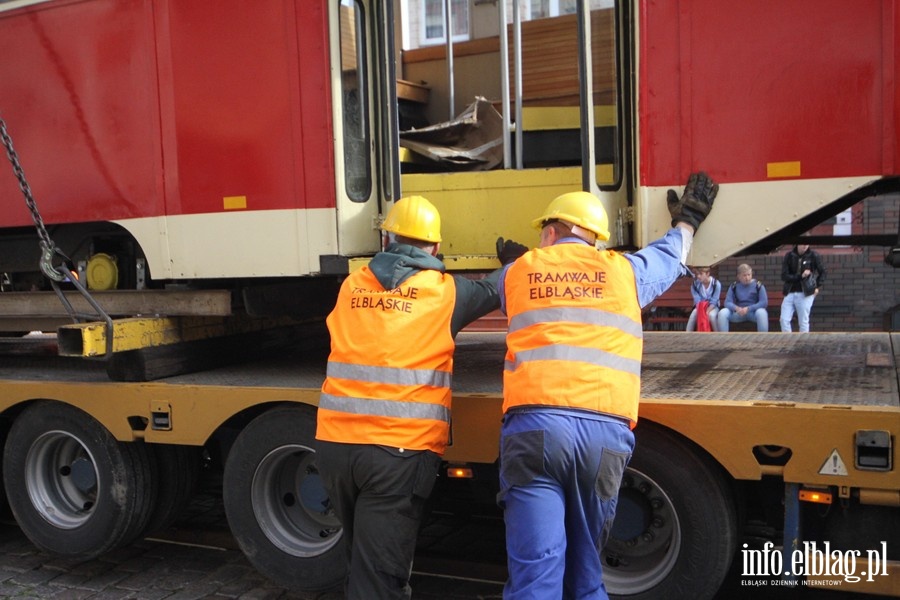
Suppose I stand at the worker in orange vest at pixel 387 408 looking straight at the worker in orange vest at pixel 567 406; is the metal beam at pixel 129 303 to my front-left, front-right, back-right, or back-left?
back-left

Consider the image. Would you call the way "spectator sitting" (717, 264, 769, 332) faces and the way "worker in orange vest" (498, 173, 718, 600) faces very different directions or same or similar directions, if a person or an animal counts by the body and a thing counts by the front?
very different directions

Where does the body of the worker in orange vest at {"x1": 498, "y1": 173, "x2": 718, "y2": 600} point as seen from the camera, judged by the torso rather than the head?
away from the camera

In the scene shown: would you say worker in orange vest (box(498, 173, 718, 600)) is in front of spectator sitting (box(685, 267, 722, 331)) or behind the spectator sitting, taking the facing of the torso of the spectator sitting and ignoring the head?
in front

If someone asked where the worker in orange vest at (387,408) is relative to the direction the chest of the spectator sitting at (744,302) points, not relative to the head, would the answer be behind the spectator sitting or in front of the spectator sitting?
in front

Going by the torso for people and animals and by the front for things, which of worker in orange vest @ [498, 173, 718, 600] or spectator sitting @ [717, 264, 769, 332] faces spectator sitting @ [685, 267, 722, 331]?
the worker in orange vest

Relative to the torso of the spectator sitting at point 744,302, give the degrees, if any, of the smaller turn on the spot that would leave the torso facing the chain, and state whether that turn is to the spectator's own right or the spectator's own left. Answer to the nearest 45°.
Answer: approximately 45° to the spectator's own right

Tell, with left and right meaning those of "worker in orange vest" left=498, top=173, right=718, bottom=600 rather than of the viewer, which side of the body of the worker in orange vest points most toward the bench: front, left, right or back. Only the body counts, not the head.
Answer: front

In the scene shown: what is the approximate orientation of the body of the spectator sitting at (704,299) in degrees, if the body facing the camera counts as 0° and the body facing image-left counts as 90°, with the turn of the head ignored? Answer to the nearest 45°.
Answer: approximately 0°

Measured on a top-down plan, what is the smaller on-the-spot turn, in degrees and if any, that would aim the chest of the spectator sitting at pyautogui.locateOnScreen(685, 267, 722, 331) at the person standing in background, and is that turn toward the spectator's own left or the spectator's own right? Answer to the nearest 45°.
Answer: approximately 90° to the spectator's own left

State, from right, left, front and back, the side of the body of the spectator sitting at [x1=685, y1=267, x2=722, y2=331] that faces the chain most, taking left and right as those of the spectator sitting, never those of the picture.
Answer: front

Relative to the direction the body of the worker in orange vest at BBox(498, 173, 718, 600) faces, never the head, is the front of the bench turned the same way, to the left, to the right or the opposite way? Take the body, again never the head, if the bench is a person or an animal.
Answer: the opposite way
